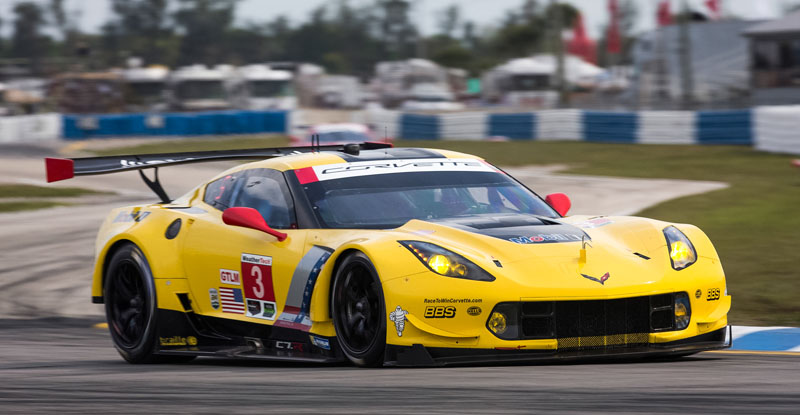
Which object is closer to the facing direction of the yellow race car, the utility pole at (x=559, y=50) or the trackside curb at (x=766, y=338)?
the trackside curb

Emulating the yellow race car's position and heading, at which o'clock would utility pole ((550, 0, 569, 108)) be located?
The utility pole is roughly at 8 o'clock from the yellow race car.

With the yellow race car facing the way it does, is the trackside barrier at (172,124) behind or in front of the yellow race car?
behind

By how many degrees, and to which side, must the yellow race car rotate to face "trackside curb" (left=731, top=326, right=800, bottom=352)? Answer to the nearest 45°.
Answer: approximately 45° to its left

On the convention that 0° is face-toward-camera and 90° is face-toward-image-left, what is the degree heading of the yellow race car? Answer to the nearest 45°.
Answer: approximately 315°

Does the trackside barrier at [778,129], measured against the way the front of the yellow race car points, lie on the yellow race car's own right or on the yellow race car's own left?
on the yellow race car's own left

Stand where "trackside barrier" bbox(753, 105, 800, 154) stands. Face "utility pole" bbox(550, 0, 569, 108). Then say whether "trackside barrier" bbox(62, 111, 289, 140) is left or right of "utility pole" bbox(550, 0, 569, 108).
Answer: left

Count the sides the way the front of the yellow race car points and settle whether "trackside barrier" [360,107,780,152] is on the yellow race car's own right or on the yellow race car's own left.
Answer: on the yellow race car's own left
